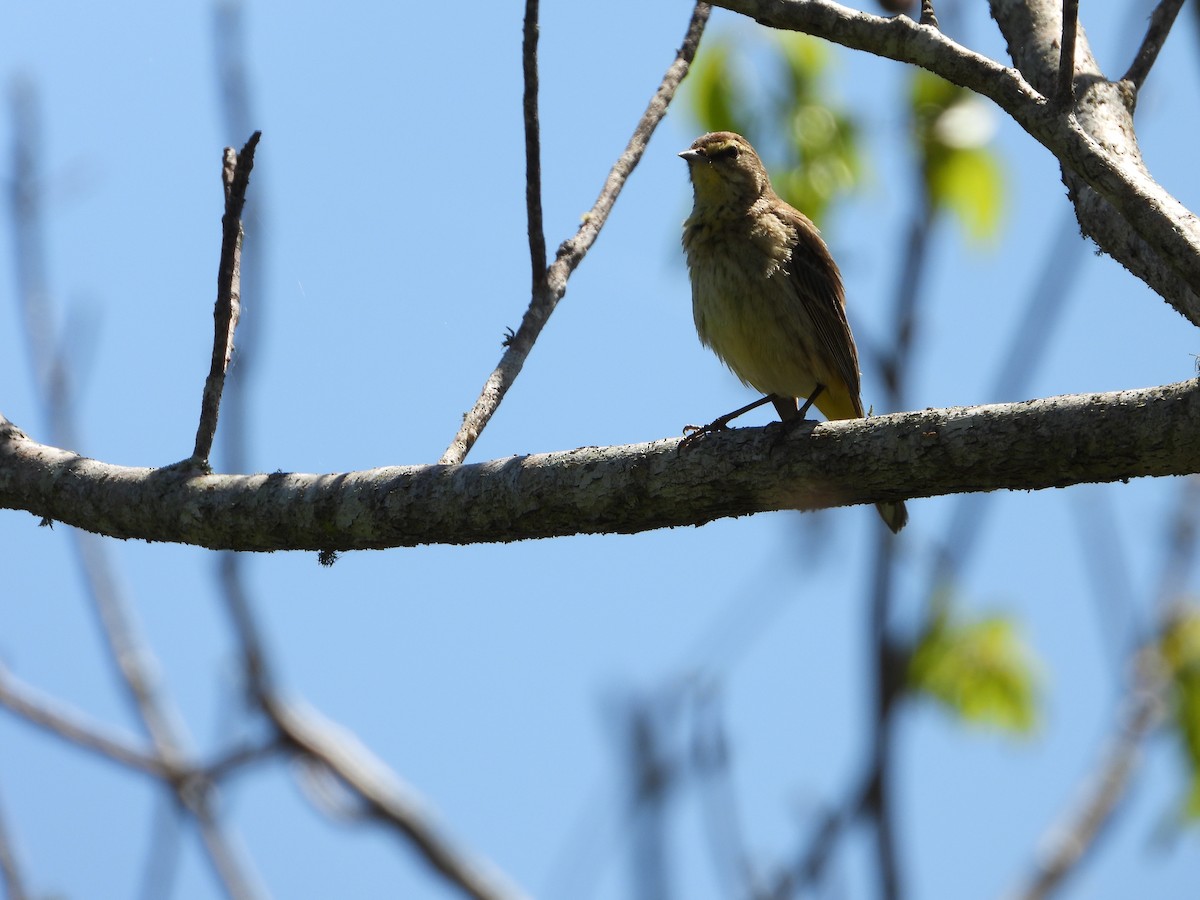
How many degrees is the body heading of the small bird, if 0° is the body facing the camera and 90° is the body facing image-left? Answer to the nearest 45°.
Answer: approximately 45°

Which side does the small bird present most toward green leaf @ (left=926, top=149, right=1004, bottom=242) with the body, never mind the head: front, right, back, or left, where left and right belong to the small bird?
left

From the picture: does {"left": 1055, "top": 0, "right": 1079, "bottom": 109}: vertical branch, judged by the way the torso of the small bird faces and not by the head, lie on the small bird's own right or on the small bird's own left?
on the small bird's own left

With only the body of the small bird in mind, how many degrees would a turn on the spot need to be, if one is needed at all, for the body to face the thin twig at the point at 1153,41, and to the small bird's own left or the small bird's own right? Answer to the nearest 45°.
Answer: approximately 90° to the small bird's own left

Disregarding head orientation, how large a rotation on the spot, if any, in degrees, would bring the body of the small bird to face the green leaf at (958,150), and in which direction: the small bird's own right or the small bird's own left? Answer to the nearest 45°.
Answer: approximately 90° to the small bird's own left
